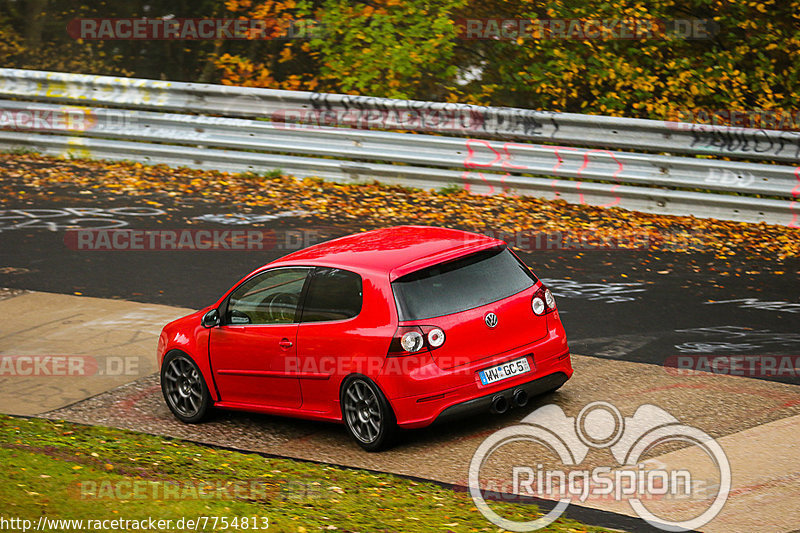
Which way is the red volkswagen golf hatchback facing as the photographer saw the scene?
facing away from the viewer and to the left of the viewer
